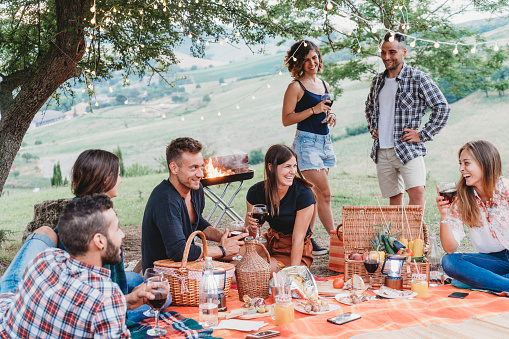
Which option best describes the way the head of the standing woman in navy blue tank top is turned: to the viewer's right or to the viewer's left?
to the viewer's right

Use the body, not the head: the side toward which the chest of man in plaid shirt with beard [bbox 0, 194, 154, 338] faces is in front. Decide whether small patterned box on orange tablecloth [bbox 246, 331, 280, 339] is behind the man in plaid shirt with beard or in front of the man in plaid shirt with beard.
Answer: in front

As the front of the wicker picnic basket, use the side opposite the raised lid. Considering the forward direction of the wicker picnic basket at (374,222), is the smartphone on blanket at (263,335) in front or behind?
in front

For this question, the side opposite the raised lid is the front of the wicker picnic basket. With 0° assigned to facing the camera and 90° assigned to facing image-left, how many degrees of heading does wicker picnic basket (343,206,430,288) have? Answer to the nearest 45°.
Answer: approximately 0°

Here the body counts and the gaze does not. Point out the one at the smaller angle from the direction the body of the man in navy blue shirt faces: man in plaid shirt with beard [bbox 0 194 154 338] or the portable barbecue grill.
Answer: the man in plaid shirt with beard

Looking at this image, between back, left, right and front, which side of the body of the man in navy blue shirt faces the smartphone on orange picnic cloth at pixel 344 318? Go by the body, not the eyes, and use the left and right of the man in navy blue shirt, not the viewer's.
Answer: front

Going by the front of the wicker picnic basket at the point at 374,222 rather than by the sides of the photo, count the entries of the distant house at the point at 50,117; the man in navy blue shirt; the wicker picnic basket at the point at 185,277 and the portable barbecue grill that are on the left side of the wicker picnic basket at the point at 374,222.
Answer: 0

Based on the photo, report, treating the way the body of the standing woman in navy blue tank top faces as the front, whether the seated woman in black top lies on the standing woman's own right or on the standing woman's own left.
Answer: on the standing woman's own right

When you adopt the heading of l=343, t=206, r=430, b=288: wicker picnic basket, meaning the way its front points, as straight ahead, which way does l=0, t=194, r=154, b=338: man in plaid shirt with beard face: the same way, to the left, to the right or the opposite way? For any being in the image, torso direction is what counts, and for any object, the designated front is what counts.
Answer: the opposite way

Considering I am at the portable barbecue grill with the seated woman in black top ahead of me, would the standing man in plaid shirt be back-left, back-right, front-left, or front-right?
front-left

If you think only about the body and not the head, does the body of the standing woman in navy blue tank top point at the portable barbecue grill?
no

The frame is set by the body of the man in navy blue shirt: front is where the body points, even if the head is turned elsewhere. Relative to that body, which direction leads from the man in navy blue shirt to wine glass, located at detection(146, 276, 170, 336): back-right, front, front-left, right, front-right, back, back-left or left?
front-right

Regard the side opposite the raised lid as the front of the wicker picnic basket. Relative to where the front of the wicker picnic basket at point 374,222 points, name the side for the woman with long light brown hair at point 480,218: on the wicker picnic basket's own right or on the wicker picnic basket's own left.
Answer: on the wicker picnic basket's own left

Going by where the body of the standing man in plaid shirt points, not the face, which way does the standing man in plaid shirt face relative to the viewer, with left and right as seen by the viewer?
facing the viewer and to the left of the viewer

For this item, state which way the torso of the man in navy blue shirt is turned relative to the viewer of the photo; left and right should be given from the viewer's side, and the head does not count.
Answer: facing the viewer and to the right of the viewer

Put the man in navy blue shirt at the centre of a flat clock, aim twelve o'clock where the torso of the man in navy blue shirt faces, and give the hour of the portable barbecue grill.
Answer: The portable barbecue grill is roughly at 8 o'clock from the man in navy blue shirt.
